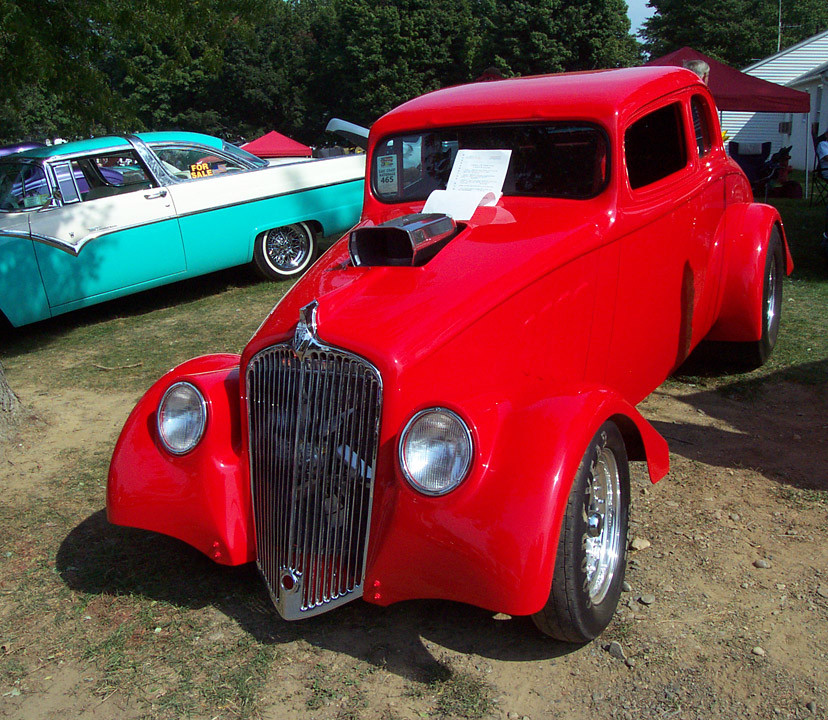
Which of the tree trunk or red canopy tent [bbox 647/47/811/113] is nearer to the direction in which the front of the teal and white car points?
the tree trunk

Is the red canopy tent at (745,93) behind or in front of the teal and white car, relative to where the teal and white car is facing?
behind

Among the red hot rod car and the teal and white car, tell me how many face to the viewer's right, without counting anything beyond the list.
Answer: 0

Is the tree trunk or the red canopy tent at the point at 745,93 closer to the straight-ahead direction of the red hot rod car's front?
the tree trunk

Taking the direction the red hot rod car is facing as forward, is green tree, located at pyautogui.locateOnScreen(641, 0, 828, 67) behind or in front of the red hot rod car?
behind

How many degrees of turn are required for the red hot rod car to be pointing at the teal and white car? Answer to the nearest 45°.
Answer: approximately 90° to its right

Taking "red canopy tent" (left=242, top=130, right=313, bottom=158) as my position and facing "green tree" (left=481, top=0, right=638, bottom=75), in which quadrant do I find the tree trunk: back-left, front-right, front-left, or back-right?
back-right

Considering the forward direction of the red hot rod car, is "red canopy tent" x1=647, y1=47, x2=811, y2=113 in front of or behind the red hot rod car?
behind

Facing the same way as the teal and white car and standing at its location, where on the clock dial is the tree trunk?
The tree trunk is roughly at 11 o'clock from the teal and white car.

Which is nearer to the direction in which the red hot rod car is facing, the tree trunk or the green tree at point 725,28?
the tree trunk

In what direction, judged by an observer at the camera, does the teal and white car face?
facing the viewer and to the left of the viewer
